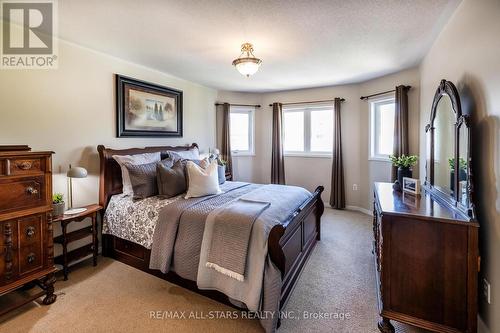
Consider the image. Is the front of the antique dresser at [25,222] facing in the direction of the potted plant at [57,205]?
no

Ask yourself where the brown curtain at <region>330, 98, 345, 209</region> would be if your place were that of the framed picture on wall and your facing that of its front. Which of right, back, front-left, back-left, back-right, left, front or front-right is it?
front-left

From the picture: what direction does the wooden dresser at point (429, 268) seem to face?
to the viewer's left

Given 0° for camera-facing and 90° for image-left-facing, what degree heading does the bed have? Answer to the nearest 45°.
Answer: approximately 315°

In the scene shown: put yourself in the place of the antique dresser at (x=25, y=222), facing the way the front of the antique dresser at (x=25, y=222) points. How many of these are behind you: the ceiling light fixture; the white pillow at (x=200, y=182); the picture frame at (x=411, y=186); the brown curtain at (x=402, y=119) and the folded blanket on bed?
0

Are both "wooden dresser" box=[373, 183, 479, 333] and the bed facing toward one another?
yes

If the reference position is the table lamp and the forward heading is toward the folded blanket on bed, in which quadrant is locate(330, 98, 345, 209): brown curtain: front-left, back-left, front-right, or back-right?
front-left

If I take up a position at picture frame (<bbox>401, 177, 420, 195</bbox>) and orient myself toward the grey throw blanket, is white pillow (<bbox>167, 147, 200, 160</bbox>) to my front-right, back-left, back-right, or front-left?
front-right

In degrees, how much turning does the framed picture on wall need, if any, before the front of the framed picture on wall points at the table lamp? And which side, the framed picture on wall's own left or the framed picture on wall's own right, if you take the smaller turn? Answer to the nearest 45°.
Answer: approximately 90° to the framed picture on wall's own right

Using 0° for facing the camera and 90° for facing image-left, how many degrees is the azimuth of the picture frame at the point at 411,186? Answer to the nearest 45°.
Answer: approximately 45°

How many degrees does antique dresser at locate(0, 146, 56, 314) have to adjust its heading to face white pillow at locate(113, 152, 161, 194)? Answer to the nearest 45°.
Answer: approximately 90° to its left

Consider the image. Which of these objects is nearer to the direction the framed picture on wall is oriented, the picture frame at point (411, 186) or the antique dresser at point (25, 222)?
the picture frame

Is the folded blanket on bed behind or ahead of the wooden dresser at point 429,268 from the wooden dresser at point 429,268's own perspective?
ahead

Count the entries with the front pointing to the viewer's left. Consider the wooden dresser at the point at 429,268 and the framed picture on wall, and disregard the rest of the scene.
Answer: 1
